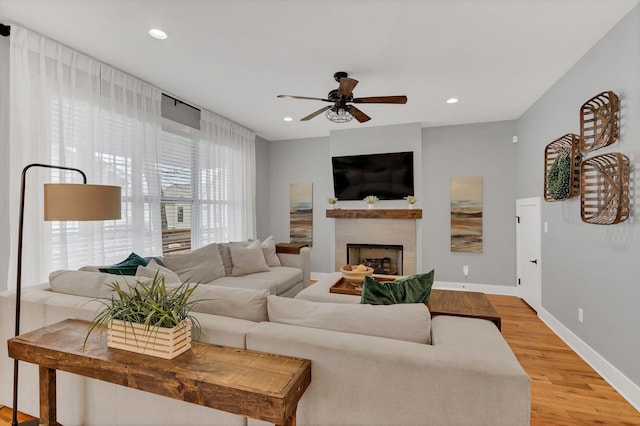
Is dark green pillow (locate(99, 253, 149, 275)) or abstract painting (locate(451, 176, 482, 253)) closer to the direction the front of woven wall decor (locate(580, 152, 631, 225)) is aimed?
the dark green pillow

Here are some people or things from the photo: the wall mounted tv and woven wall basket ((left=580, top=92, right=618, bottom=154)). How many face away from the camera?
0

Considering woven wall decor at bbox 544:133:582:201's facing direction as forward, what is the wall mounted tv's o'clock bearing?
The wall mounted tv is roughly at 2 o'clock from the woven wall decor.

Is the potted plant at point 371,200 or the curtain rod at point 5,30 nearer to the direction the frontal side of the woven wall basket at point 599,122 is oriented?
the curtain rod

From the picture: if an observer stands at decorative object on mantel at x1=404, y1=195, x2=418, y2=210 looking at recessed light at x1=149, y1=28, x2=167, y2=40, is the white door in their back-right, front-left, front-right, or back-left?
back-left

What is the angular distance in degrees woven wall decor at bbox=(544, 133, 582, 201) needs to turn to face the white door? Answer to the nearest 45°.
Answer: approximately 135° to its right

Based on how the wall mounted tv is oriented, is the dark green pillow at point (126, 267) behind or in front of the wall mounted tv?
in front

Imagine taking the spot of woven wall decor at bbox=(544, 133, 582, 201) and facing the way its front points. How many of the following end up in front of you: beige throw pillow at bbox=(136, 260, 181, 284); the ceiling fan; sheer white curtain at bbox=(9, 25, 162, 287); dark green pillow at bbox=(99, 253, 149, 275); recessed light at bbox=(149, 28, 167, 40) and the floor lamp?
6

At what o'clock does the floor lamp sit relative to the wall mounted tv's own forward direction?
The floor lamp is roughly at 1 o'clock from the wall mounted tv.

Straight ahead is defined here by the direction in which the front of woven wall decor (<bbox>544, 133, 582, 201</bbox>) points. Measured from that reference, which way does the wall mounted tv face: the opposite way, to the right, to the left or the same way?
to the left

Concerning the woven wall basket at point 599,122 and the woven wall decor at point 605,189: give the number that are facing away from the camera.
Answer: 0

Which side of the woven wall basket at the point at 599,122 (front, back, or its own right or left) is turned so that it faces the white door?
right

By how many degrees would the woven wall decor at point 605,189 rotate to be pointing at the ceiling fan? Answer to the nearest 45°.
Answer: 0° — it already faces it

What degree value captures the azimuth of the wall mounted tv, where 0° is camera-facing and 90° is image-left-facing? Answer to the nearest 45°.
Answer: approximately 0°

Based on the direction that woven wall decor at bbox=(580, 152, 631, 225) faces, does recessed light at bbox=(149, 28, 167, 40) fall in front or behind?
in front

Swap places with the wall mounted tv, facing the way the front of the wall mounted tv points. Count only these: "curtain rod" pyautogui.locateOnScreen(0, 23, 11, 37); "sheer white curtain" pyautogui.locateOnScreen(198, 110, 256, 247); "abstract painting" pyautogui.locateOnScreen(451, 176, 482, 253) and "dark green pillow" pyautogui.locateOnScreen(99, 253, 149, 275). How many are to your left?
1
